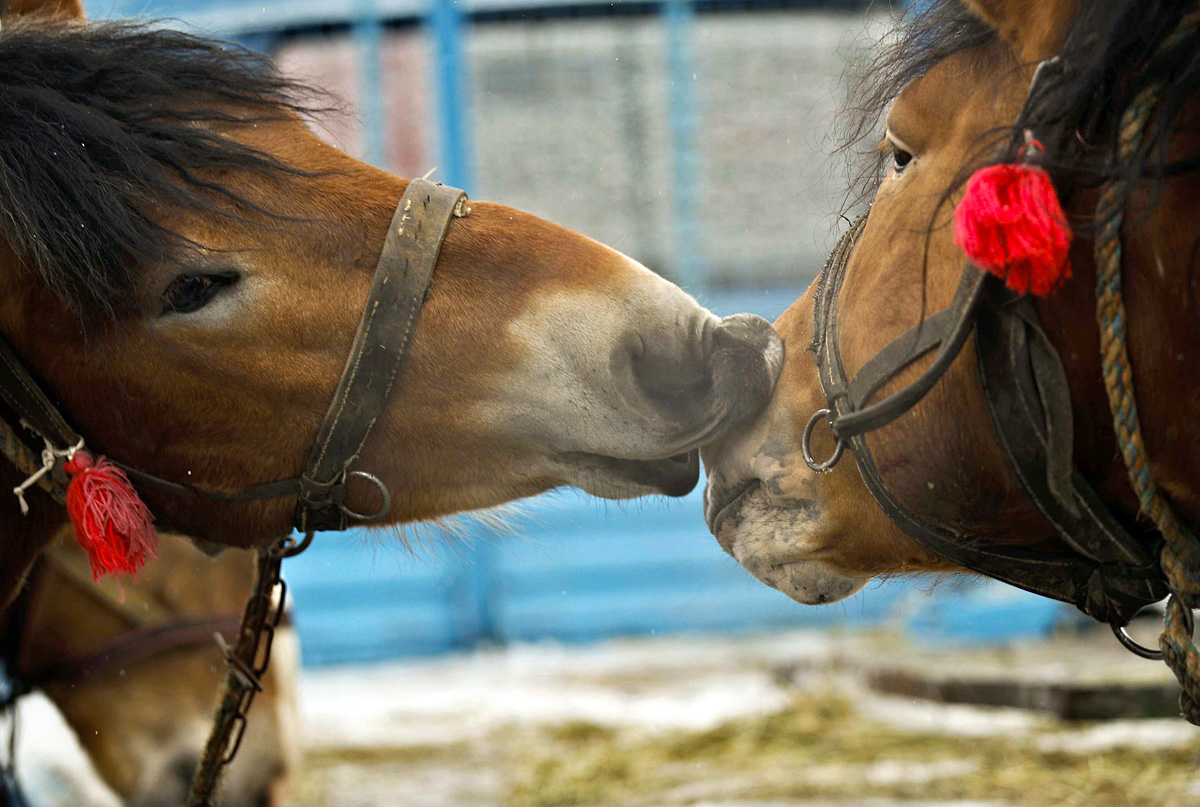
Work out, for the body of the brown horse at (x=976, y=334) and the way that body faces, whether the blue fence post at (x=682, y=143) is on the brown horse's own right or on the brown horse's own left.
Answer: on the brown horse's own right

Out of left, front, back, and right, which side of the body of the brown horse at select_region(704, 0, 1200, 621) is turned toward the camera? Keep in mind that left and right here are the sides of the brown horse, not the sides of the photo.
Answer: left

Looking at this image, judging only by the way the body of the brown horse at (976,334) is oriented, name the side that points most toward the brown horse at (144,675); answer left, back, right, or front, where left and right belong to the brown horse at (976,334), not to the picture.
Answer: front

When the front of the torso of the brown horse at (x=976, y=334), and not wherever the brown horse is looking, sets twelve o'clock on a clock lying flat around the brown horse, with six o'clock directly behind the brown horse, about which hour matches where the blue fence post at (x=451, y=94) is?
The blue fence post is roughly at 2 o'clock from the brown horse.

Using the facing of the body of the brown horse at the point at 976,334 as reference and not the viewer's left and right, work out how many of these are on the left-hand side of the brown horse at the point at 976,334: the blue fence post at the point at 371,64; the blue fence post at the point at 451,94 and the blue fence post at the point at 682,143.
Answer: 0
